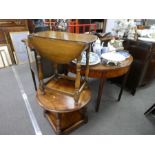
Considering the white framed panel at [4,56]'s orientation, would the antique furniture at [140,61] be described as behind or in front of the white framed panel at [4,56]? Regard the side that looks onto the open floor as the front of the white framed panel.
in front

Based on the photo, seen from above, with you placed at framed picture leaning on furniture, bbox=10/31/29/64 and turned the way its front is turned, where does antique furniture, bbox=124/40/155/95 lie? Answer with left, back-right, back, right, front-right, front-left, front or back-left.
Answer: front-left

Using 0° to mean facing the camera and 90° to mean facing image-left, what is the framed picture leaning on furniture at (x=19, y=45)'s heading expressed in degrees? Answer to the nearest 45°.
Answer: approximately 0°

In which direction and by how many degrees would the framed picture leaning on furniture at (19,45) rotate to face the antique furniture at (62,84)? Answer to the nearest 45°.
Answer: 0° — it already faces it

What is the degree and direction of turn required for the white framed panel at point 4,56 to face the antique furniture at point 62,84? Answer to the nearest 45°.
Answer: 0° — it already faces it
